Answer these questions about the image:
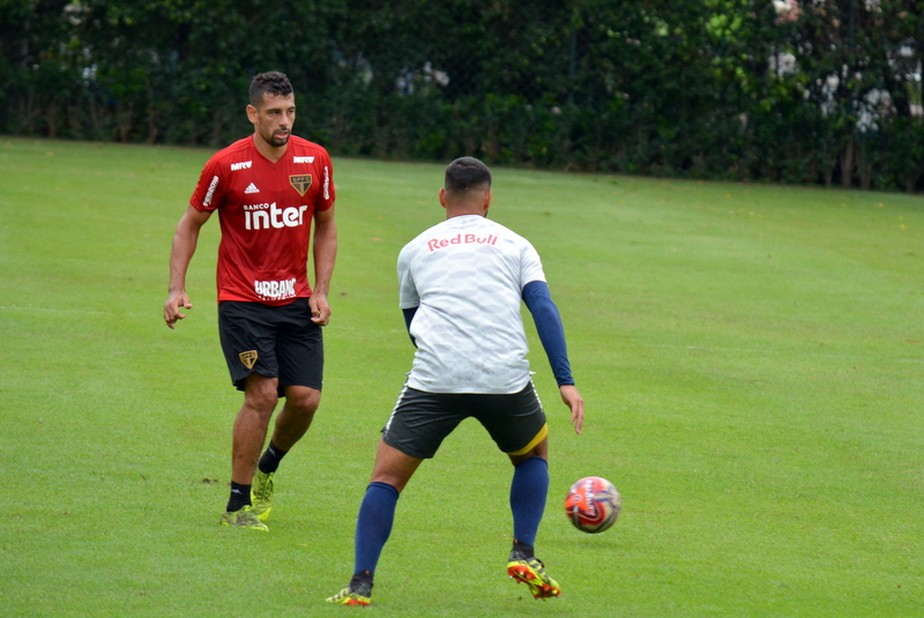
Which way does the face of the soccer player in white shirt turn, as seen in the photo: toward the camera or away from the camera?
away from the camera

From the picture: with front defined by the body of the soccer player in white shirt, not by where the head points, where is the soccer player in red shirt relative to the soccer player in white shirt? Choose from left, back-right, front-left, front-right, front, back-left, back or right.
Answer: front-left

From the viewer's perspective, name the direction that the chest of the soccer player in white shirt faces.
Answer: away from the camera
